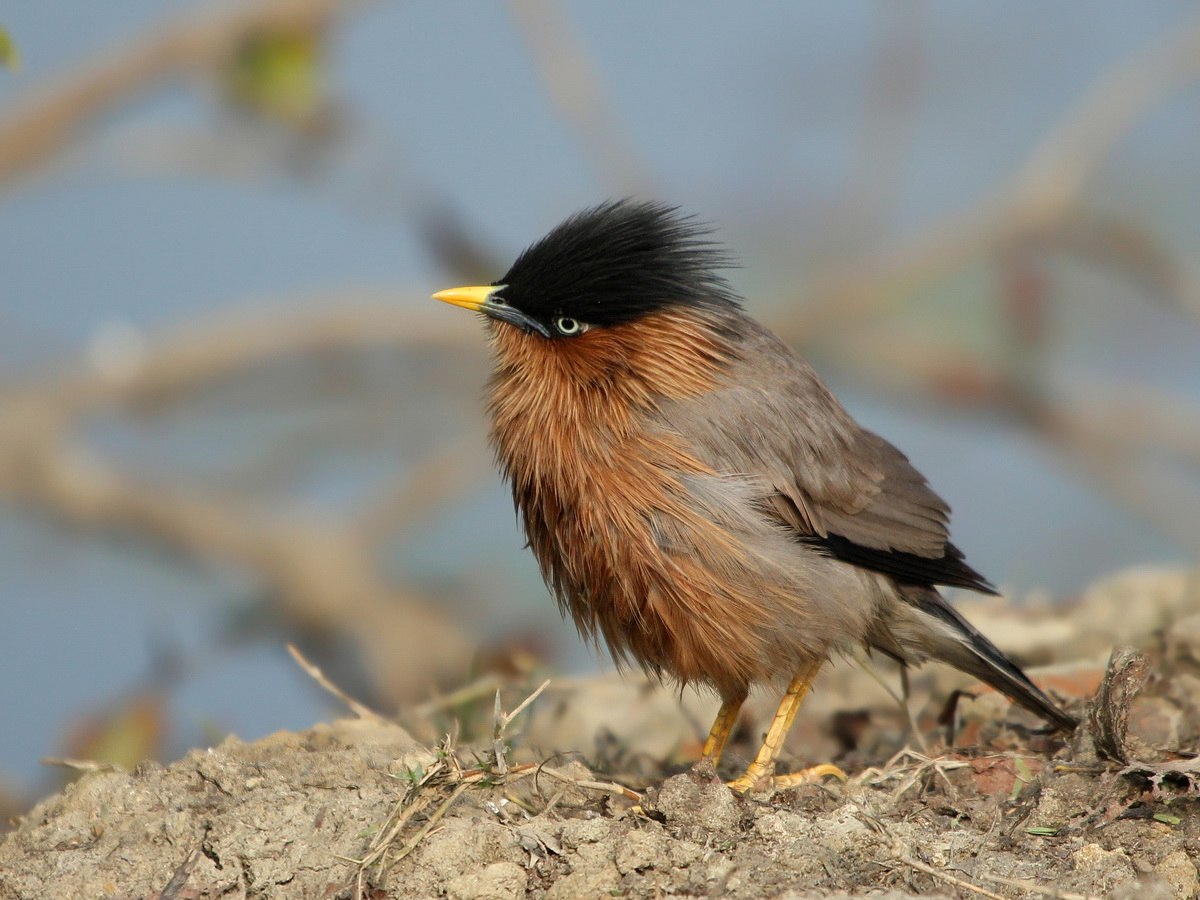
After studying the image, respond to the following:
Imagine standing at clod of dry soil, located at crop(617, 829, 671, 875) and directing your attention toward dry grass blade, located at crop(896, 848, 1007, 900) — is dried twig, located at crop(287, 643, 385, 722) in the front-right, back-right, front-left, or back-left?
back-left

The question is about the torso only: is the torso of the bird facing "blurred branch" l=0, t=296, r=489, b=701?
no

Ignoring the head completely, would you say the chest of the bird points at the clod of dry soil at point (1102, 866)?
no

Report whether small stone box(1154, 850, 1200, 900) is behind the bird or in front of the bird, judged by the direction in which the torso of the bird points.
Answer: behind

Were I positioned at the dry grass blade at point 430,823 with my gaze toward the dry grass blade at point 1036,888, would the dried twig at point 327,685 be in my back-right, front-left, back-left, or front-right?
back-left

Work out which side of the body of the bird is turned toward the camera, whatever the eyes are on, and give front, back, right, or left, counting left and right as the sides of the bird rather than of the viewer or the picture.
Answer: left

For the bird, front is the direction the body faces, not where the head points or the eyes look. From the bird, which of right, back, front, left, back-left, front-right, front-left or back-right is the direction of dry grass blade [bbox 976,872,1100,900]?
back-left
